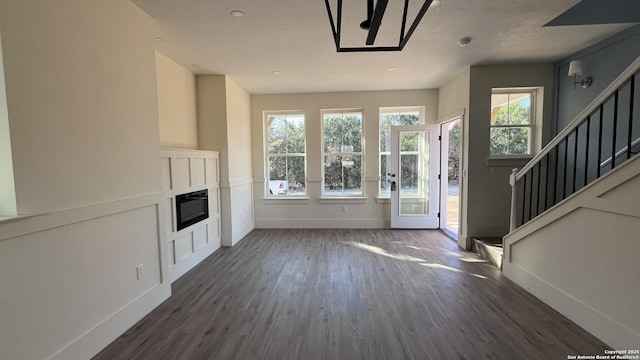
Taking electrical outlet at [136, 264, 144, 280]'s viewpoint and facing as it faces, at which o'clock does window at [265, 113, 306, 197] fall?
The window is roughly at 9 o'clock from the electrical outlet.

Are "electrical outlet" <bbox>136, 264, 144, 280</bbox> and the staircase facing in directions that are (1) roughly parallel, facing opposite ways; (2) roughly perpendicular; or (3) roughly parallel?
roughly perpendicular

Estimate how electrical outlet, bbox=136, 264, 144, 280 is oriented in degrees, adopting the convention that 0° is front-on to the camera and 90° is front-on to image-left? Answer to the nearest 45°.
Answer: approximately 315°

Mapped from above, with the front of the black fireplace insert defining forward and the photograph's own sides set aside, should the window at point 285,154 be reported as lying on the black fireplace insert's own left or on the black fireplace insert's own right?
on the black fireplace insert's own left

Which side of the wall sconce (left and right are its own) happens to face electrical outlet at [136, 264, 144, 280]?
front

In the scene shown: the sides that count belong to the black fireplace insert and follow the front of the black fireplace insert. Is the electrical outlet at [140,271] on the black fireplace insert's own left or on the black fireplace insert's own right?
on the black fireplace insert's own right

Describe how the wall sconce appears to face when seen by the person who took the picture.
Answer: facing the viewer and to the left of the viewer

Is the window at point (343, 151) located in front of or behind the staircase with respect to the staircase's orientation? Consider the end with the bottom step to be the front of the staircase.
in front

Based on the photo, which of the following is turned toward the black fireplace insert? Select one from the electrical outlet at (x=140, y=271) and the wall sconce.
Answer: the wall sconce

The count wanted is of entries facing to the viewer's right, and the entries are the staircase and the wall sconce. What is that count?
0

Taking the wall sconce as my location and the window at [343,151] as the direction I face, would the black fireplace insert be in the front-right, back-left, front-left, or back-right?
front-left

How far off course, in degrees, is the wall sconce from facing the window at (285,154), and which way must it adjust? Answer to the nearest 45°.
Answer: approximately 45° to its right

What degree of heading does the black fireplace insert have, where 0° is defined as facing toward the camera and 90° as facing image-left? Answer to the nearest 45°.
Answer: approximately 315°

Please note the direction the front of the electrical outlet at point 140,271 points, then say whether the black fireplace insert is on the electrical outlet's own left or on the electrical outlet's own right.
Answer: on the electrical outlet's own left
